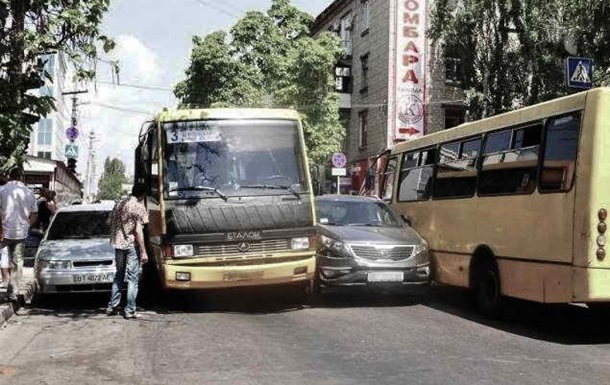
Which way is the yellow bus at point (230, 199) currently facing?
toward the camera

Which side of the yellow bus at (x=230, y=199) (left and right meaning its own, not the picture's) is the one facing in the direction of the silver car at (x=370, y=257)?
left

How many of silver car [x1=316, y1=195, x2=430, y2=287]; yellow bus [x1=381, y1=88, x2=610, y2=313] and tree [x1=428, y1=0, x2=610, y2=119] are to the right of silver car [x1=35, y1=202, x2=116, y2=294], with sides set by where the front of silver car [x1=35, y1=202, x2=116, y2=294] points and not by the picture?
0

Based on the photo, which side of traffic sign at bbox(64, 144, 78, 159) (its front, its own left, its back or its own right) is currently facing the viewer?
front

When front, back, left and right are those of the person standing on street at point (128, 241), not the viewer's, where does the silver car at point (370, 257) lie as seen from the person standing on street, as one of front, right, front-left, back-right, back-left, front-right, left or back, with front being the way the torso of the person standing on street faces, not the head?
front-right

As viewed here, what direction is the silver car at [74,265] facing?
toward the camera

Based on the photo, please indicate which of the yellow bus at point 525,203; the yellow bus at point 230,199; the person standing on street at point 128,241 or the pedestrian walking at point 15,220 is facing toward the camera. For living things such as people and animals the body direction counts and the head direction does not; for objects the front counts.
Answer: the yellow bus at point 230,199

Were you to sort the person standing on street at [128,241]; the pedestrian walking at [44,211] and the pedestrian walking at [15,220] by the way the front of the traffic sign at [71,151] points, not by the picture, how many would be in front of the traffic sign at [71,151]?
3

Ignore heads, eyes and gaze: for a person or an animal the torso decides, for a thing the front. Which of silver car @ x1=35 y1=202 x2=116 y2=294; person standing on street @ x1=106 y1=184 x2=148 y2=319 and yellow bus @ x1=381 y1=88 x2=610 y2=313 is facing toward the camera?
the silver car

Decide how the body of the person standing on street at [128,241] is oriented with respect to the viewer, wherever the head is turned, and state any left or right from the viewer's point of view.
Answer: facing away from the viewer and to the right of the viewer
